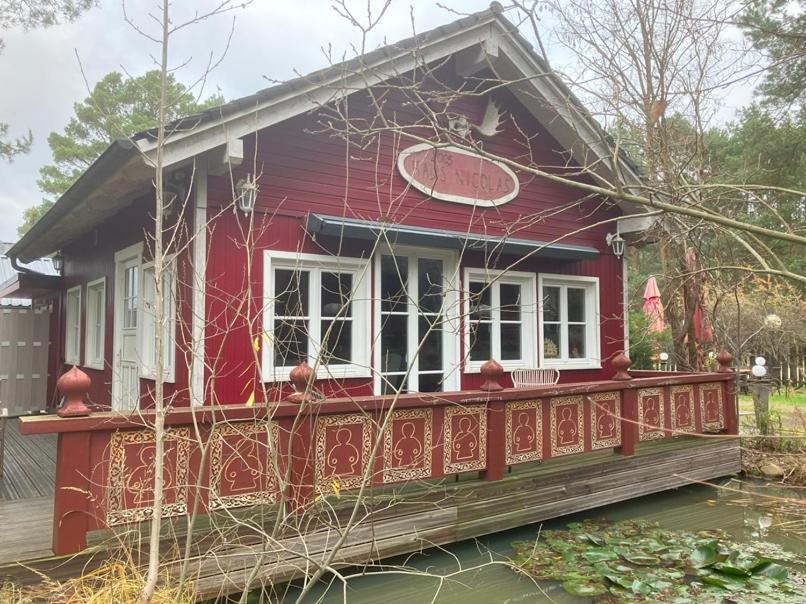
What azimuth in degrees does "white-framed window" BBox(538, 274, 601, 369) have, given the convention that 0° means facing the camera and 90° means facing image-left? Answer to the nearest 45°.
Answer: approximately 315°

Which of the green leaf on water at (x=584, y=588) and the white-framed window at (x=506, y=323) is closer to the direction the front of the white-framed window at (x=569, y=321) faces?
the green leaf on water

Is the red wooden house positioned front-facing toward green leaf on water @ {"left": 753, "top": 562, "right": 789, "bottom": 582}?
yes

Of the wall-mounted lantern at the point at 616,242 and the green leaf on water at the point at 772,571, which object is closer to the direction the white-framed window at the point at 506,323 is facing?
the green leaf on water

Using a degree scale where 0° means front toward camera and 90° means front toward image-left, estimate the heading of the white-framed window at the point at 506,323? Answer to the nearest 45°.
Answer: approximately 315°

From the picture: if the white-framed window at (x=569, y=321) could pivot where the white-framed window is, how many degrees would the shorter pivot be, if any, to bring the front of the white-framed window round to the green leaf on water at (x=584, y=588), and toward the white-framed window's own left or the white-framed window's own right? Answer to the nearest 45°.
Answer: approximately 45° to the white-framed window's own right

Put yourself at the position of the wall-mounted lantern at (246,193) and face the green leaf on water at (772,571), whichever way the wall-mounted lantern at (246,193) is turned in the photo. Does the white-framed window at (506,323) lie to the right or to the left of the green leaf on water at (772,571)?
left

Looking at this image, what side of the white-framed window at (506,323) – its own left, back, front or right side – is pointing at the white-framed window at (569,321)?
left

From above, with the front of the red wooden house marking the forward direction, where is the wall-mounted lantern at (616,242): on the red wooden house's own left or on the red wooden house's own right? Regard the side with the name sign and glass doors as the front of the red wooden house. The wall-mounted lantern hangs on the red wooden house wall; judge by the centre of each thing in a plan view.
on the red wooden house's own left
